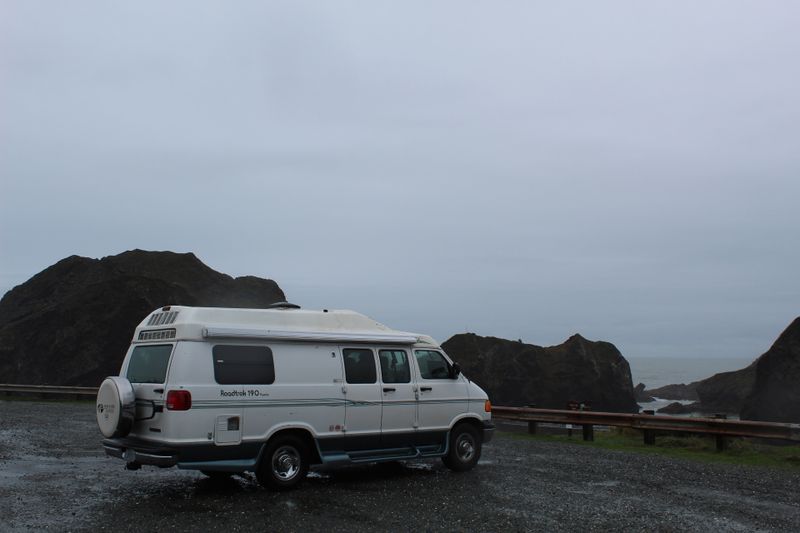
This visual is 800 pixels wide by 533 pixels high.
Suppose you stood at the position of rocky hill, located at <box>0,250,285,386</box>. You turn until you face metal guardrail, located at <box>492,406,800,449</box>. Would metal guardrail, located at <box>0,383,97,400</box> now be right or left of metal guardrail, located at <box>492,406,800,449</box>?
right

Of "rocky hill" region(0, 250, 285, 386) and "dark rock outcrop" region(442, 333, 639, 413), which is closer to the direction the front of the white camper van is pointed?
the dark rock outcrop

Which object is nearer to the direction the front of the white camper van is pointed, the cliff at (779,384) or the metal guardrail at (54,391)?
the cliff

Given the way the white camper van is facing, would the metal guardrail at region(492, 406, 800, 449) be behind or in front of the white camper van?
in front

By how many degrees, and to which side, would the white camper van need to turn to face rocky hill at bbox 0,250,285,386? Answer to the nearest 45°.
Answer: approximately 45° to its left

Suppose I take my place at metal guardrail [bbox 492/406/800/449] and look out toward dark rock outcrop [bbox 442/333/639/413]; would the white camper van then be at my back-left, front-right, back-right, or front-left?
back-left

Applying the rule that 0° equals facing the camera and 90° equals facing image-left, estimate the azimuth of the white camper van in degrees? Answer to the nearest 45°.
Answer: approximately 225°

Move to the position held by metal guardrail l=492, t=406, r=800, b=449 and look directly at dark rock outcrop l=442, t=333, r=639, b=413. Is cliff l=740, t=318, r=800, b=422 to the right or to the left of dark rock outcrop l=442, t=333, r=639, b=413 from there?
right

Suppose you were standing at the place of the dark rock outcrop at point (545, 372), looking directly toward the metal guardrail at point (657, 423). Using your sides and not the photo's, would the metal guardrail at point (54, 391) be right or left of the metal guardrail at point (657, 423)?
right

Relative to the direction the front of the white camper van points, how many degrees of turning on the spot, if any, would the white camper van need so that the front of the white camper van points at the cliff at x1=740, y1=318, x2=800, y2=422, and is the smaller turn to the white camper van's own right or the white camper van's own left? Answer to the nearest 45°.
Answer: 0° — it already faces it

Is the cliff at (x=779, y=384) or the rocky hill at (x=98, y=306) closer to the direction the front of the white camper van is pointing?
the cliff
